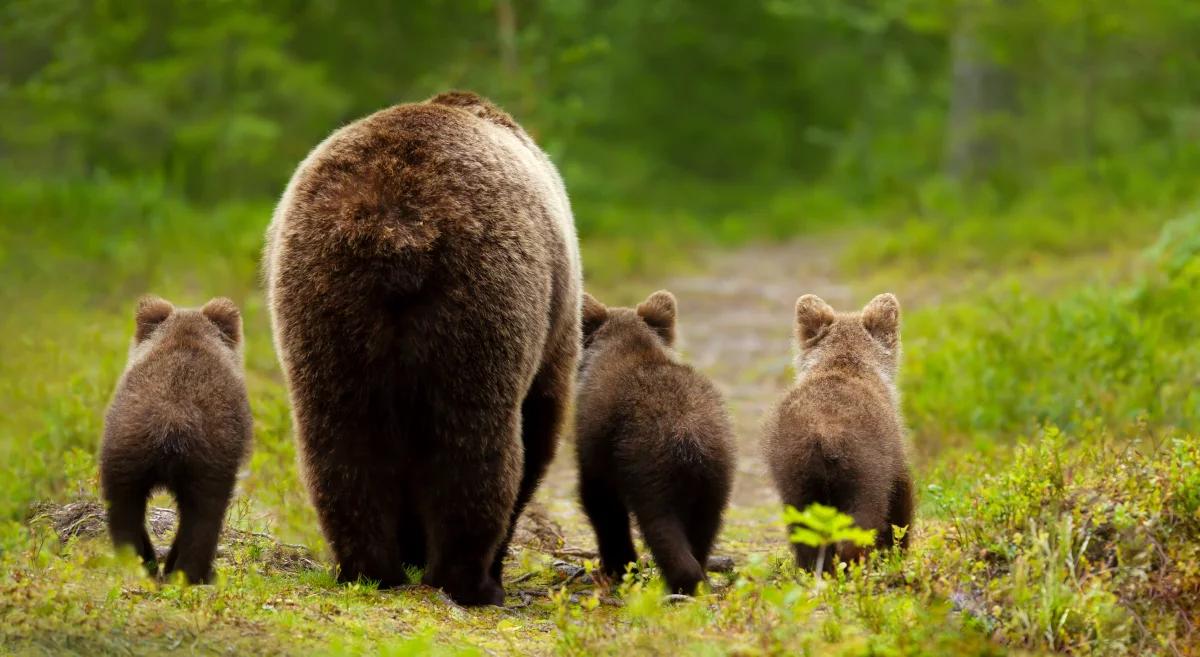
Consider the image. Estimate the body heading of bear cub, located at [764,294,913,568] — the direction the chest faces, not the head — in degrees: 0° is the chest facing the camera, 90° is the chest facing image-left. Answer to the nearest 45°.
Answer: approximately 180°

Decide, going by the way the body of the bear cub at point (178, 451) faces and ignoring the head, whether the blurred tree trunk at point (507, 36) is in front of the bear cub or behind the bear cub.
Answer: in front

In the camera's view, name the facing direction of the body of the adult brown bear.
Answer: away from the camera

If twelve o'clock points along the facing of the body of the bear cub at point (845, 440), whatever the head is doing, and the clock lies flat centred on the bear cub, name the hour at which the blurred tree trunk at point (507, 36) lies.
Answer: The blurred tree trunk is roughly at 11 o'clock from the bear cub.

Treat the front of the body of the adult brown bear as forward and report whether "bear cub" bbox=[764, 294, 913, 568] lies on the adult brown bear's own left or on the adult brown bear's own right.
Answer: on the adult brown bear's own right

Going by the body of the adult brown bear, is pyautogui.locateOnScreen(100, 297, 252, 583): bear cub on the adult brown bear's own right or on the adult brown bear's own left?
on the adult brown bear's own left

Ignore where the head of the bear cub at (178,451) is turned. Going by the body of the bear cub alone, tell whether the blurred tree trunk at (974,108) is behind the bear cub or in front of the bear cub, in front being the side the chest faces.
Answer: in front

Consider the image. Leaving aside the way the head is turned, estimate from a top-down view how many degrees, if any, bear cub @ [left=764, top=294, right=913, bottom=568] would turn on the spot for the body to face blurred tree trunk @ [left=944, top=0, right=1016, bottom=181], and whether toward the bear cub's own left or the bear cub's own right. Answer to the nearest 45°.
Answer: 0° — it already faces it

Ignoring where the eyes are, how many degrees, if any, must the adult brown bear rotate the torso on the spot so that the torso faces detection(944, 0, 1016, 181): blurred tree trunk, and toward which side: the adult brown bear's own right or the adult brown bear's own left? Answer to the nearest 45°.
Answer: approximately 45° to the adult brown bear's own right

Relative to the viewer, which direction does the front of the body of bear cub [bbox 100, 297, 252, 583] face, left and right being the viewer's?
facing away from the viewer
